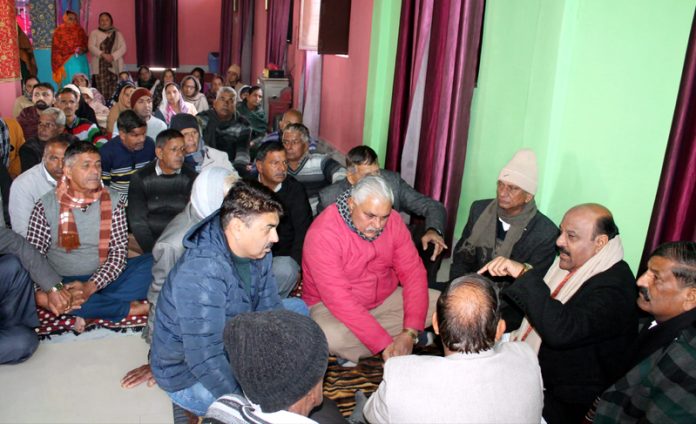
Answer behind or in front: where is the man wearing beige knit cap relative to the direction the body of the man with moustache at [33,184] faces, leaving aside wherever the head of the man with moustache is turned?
in front

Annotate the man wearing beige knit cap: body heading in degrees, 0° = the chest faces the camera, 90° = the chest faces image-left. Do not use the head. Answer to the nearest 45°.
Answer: approximately 45°

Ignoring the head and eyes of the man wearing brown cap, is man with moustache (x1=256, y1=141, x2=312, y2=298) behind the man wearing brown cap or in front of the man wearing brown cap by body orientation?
in front

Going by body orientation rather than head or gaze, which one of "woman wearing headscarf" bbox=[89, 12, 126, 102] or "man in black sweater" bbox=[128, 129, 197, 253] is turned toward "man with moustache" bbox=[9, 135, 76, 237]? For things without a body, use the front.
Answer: the woman wearing headscarf

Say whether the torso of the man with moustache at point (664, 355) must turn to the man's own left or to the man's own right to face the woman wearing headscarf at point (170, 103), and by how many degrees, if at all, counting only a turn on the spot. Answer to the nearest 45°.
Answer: approximately 45° to the man's own right

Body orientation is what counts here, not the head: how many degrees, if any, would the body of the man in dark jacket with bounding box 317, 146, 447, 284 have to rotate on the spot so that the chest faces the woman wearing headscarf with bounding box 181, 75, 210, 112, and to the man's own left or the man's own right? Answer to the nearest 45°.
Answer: approximately 135° to the man's own right

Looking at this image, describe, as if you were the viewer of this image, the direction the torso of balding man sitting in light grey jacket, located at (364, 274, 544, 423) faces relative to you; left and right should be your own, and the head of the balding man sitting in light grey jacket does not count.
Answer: facing away from the viewer

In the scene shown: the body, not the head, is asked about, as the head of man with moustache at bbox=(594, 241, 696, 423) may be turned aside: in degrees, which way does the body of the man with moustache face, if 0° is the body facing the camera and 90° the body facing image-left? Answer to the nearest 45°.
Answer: approximately 90°

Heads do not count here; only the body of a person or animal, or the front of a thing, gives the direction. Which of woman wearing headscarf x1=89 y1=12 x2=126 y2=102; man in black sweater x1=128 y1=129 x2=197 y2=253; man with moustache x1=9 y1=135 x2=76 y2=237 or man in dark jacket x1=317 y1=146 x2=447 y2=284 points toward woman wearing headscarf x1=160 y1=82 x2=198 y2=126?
woman wearing headscarf x1=89 y1=12 x2=126 y2=102

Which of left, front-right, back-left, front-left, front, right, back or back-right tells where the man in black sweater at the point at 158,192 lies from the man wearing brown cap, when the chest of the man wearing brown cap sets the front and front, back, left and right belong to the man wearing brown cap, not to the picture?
front-right

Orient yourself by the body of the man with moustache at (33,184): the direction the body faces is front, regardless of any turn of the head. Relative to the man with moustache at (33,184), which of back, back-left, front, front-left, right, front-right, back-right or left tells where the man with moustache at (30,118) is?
back-left

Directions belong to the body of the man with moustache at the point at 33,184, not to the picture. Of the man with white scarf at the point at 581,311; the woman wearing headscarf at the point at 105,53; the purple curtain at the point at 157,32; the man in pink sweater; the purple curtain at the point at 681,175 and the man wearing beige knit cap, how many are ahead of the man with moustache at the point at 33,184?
4

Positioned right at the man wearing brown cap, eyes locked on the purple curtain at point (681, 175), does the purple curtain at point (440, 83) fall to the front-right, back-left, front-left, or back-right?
front-left

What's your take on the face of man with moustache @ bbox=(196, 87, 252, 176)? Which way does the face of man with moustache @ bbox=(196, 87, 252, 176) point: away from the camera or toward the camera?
toward the camera

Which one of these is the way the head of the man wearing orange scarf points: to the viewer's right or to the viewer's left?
to the viewer's right

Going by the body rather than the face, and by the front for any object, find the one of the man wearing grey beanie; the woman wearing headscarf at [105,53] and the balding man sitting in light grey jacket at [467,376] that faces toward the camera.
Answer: the woman wearing headscarf

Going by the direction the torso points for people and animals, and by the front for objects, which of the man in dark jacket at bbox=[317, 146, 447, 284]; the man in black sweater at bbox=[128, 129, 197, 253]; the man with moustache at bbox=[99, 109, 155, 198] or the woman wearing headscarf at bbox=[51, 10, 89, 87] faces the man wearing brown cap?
the woman wearing headscarf

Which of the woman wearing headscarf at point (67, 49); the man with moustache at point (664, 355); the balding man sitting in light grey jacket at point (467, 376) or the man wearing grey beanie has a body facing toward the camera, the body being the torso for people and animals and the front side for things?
the woman wearing headscarf
